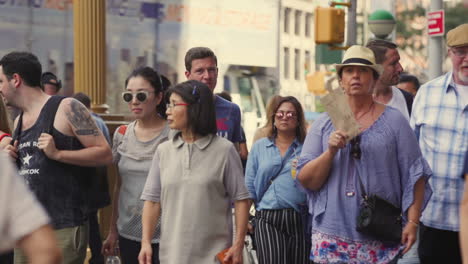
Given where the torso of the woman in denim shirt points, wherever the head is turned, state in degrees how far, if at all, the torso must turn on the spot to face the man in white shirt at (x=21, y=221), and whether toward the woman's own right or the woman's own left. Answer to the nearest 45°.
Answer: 0° — they already face them

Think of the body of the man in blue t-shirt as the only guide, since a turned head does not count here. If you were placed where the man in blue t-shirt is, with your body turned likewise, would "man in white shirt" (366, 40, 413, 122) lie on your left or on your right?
on your left

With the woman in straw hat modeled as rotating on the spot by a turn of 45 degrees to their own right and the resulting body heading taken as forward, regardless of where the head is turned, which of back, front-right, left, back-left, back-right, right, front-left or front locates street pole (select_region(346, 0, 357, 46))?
back-right

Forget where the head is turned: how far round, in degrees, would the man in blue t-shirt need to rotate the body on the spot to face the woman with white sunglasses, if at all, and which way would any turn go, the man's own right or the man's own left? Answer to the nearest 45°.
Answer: approximately 45° to the man's own right

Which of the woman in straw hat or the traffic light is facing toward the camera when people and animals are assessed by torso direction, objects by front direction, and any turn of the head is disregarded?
the woman in straw hat

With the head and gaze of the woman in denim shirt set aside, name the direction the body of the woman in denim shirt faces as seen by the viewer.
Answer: toward the camera

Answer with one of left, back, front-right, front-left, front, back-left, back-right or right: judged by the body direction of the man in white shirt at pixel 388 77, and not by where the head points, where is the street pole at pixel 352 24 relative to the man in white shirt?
back-left

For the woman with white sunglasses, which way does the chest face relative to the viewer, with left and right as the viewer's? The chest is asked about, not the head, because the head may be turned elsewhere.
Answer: facing the viewer and to the left of the viewer

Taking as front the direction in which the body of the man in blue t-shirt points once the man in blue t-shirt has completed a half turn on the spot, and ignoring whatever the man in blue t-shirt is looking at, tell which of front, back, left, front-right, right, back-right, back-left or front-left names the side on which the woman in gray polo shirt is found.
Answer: back

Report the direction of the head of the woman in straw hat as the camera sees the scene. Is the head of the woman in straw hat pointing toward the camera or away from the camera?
toward the camera

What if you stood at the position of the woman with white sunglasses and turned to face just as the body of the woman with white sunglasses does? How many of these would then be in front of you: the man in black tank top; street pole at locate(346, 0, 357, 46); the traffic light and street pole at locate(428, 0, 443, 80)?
1

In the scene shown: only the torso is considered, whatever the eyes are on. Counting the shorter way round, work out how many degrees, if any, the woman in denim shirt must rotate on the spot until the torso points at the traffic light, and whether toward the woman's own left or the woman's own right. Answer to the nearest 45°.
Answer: approximately 180°

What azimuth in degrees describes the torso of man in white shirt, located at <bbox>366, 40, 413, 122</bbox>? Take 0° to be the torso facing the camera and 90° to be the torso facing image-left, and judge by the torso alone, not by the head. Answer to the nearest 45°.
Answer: approximately 315°
